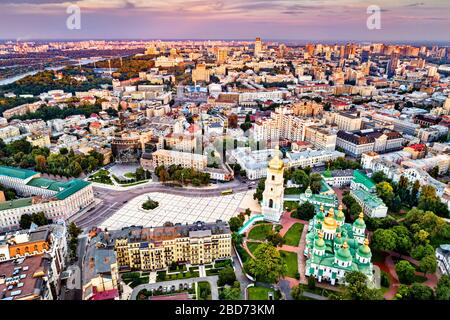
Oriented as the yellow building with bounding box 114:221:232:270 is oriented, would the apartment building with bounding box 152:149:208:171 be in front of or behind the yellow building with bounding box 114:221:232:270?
behind

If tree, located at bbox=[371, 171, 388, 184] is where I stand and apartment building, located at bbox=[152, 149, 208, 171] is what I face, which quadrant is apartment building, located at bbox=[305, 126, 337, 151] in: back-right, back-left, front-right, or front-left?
front-right

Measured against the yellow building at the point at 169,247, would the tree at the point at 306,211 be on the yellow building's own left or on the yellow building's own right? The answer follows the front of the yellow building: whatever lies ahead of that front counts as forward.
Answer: on the yellow building's own left

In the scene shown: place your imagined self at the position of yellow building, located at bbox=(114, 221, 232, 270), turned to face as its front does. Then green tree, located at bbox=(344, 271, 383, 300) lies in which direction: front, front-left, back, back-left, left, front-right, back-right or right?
front-left

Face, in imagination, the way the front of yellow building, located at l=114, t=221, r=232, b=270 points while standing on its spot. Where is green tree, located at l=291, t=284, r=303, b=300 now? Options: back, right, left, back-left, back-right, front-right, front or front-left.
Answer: front-left

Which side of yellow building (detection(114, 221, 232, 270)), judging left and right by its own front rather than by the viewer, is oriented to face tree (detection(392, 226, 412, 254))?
left

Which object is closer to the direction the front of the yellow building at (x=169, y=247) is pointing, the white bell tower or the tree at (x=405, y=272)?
the tree

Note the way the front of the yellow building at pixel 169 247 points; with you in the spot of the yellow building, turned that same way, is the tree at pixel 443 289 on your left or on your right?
on your left

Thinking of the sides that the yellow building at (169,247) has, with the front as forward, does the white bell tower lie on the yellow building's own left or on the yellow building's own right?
on the yellow building's own left

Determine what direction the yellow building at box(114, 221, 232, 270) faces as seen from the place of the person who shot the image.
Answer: facing the viewer
